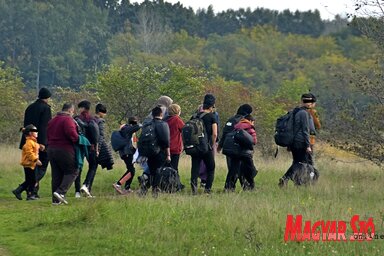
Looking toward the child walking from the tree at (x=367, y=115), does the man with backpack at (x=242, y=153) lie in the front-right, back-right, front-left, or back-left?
front-left

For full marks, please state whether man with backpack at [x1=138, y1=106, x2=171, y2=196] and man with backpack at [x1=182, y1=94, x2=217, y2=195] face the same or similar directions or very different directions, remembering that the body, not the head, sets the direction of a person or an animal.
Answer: same or similar directions

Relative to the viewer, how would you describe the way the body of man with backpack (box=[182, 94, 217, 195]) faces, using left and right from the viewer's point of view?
facing away from the viewer and to the right of the viewer

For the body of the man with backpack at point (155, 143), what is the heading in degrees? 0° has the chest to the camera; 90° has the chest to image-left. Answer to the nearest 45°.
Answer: approximately 225°

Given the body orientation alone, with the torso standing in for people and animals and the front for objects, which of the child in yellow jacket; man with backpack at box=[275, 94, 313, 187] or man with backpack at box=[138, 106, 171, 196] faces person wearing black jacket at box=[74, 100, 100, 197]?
the child in yellow jacket

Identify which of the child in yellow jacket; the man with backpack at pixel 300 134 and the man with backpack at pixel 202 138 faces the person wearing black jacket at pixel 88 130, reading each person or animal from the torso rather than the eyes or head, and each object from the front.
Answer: the child in yellow jacket
